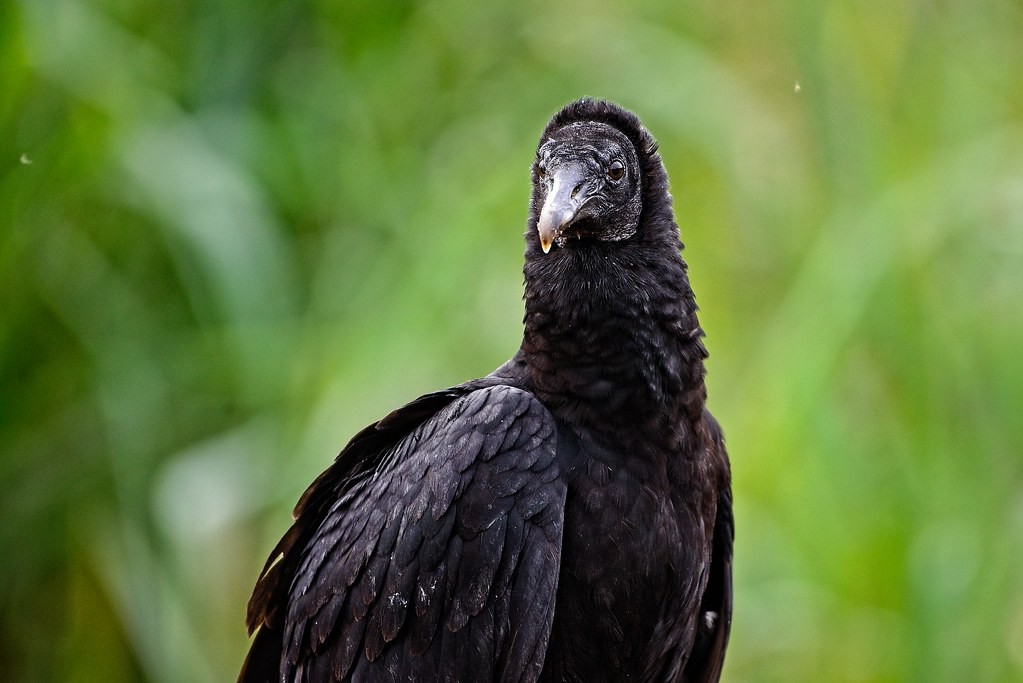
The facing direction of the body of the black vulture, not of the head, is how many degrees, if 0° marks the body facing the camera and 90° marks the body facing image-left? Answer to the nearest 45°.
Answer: approximately 315°
